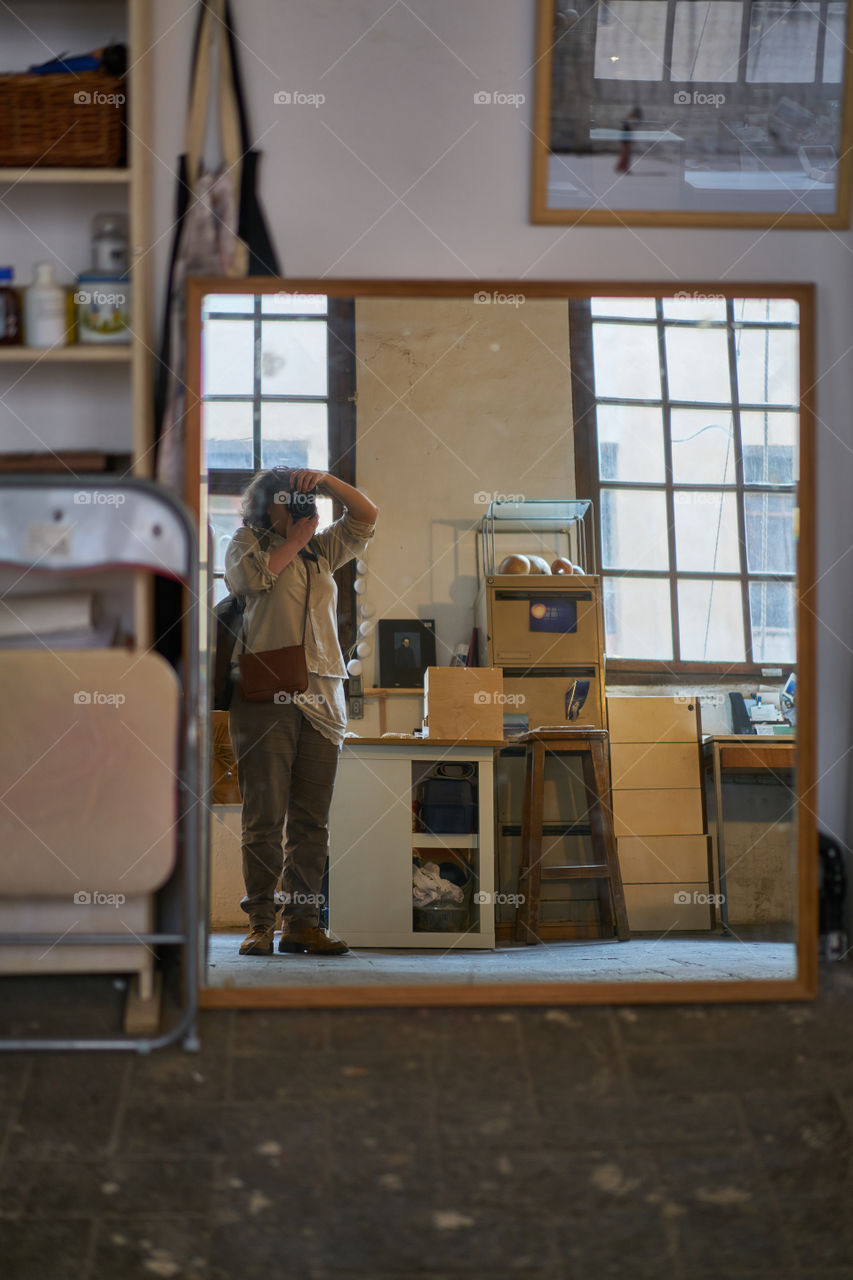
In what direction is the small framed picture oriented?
toward the camera

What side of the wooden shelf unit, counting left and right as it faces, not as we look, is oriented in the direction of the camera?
front

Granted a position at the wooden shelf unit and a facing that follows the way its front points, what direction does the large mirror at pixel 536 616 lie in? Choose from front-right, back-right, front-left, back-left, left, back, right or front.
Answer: back-left

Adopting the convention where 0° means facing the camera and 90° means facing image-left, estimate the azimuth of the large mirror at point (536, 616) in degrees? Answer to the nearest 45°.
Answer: approximately 0°

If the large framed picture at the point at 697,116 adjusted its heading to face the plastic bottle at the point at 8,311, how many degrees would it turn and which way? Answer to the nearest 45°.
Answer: approximately 90° to its right

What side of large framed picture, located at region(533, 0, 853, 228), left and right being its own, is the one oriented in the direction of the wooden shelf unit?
right

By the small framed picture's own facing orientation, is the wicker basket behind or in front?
in front

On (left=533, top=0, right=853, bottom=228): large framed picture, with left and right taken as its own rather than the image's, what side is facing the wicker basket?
right

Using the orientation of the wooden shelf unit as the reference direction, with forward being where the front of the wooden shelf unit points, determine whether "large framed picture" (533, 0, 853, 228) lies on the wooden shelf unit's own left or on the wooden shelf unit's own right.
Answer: on the wooden shelf unit's own left
